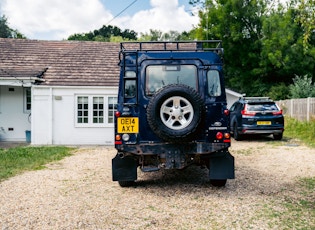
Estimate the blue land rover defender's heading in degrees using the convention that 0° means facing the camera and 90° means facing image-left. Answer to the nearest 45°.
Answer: approximately 180°

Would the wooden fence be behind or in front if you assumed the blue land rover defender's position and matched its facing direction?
in front

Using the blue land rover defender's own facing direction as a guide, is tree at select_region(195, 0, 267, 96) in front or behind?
in front
